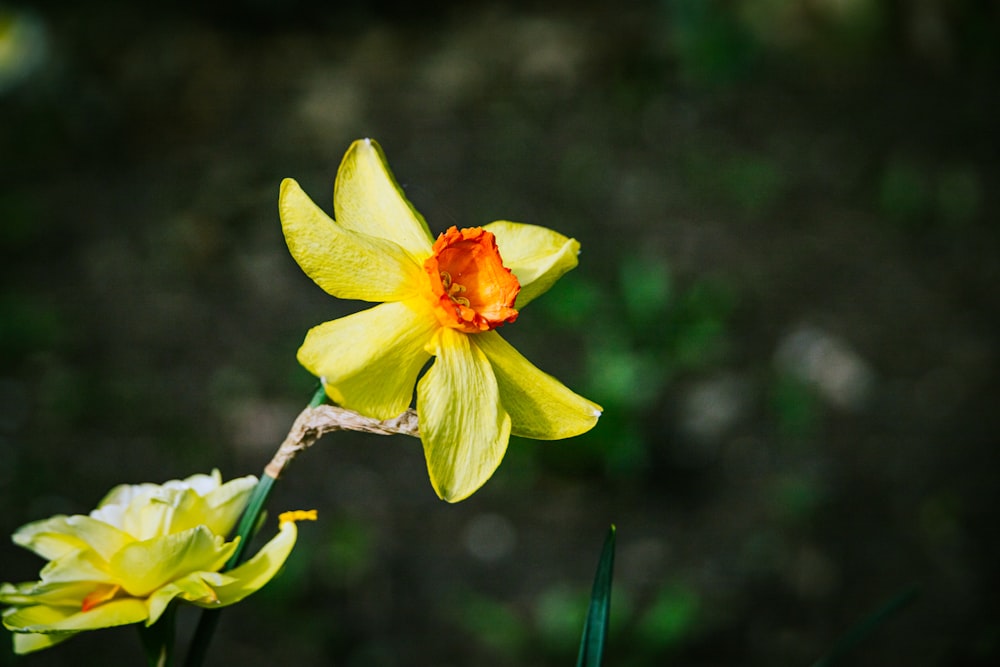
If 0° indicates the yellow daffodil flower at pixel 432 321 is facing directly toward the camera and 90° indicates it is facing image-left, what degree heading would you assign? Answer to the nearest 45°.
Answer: approximately 315°
